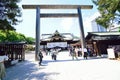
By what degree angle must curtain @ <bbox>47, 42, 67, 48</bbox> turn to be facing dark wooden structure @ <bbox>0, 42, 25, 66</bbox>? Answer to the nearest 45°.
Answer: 0° — it already faces it

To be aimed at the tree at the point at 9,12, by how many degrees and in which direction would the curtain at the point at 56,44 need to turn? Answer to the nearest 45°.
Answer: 0° — it already faces it

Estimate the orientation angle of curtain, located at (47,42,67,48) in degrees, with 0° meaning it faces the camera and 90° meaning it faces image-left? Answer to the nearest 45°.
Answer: approximately 0°
